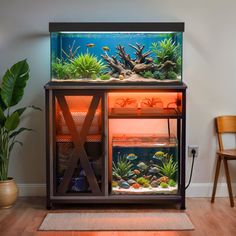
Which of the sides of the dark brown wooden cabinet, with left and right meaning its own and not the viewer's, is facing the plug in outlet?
left

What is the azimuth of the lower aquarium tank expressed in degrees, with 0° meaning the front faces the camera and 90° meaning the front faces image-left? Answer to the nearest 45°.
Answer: approximately 0°

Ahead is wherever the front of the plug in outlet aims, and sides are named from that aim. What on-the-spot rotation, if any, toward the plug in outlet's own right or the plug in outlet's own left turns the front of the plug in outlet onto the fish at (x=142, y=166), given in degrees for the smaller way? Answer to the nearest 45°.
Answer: approximately 45° to the plug in outlet's own right

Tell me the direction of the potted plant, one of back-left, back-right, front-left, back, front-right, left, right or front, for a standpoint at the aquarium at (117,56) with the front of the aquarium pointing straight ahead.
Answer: right

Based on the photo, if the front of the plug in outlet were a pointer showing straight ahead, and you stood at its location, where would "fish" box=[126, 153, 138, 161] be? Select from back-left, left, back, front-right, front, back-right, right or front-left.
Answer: front-right
